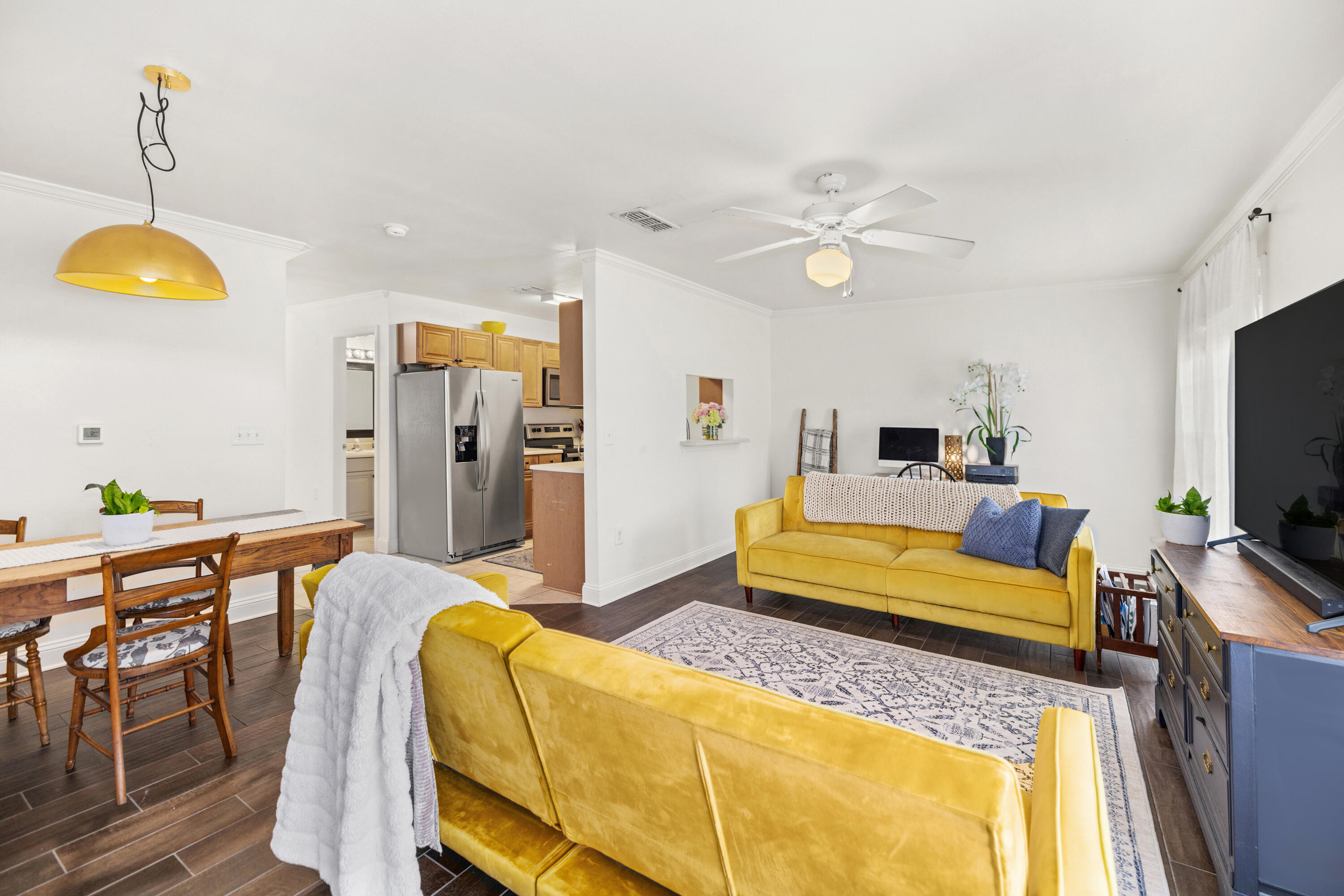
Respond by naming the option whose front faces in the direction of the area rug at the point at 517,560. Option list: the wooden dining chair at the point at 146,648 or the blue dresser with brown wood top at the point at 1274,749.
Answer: the blue dresser with brown wood top

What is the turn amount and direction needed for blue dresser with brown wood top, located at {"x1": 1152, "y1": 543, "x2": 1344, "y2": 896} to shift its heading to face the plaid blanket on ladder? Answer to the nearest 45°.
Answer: approximately 45° to its right

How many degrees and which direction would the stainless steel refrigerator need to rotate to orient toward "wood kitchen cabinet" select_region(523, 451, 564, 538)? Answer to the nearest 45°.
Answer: approximately 90° to its left

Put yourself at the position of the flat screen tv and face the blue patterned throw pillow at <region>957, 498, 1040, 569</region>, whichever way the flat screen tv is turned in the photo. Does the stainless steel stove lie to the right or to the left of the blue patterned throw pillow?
left

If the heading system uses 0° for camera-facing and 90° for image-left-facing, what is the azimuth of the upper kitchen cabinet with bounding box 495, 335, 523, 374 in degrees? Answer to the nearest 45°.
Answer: approximately 315°

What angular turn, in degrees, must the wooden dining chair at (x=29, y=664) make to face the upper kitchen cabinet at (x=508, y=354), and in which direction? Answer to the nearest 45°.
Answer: approximately 90° to its left

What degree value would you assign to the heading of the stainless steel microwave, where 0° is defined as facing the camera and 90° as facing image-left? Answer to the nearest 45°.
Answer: approximately 315°

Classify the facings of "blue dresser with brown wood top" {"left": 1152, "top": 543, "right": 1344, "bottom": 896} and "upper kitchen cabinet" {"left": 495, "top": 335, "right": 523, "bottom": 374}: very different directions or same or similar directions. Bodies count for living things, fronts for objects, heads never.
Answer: very different directions

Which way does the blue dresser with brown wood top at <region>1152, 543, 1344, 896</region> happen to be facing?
to the viewer's left
